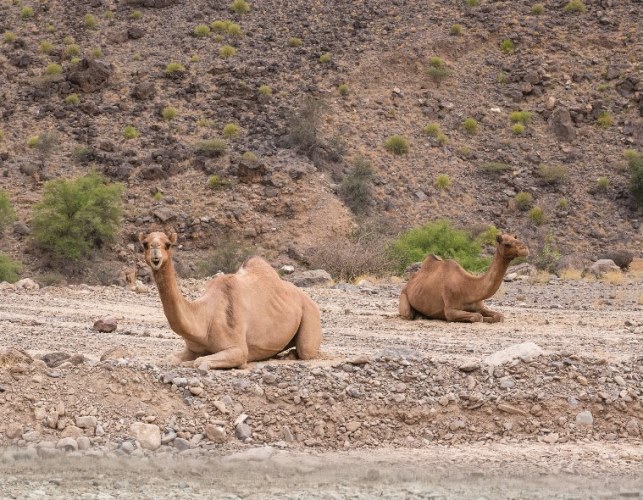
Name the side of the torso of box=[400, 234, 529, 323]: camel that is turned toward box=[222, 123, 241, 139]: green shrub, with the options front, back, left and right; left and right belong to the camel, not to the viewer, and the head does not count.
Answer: left

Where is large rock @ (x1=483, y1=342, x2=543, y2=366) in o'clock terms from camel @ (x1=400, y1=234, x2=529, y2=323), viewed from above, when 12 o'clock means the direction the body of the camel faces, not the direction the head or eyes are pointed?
The large rock is roughly at 3 o'clock from the camel.

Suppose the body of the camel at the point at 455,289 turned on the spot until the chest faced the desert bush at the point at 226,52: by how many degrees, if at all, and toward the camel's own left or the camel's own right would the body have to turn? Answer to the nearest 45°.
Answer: approximately 90° to the camel's own left

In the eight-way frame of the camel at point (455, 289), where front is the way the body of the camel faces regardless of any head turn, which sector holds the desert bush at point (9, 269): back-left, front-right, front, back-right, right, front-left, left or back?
back-left

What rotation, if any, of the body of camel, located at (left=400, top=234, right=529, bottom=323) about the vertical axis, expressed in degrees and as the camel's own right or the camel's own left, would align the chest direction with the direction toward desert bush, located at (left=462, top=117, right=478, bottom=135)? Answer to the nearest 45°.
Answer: approximately 90° to the camel's own left

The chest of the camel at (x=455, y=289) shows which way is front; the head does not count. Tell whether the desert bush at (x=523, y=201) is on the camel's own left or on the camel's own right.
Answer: on the camel's own left

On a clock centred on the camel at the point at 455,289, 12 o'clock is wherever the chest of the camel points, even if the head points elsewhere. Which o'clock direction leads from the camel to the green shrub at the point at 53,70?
The green shrub is roughly at 8 o'clock from the camel.

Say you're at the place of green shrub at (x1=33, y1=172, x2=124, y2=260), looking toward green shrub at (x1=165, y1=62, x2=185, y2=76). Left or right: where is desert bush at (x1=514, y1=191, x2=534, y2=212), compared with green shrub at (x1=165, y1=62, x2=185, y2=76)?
right

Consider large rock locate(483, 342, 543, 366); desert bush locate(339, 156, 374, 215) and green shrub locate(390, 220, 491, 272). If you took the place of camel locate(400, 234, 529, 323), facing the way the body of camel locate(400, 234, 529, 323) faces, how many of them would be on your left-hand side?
2

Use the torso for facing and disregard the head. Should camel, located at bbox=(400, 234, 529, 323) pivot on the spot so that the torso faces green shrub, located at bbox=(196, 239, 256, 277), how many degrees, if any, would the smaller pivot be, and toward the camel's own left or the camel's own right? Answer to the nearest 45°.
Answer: approximately 135° to the camel's own left

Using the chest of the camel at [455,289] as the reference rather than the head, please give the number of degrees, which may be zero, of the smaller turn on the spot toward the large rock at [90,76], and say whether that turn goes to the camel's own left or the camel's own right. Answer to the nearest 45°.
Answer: approximately 135° to the camel's own left

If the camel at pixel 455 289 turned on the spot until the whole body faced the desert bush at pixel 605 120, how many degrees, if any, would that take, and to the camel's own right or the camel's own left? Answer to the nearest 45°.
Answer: approximately 90° to the camel's own left

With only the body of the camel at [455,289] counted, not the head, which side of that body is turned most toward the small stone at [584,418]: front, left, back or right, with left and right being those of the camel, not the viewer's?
right

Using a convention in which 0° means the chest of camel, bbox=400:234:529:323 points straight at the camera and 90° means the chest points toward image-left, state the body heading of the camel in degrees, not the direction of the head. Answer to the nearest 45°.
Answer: approximately 270°

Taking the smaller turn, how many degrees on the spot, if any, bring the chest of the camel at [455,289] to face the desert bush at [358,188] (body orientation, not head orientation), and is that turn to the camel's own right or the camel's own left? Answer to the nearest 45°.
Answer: approximately 90° to the camel's own left

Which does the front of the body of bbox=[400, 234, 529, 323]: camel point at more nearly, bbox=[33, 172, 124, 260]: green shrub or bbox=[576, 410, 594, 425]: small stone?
the small stone

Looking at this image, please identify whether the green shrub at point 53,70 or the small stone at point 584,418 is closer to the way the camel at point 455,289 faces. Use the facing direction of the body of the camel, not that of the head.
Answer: the small stone
